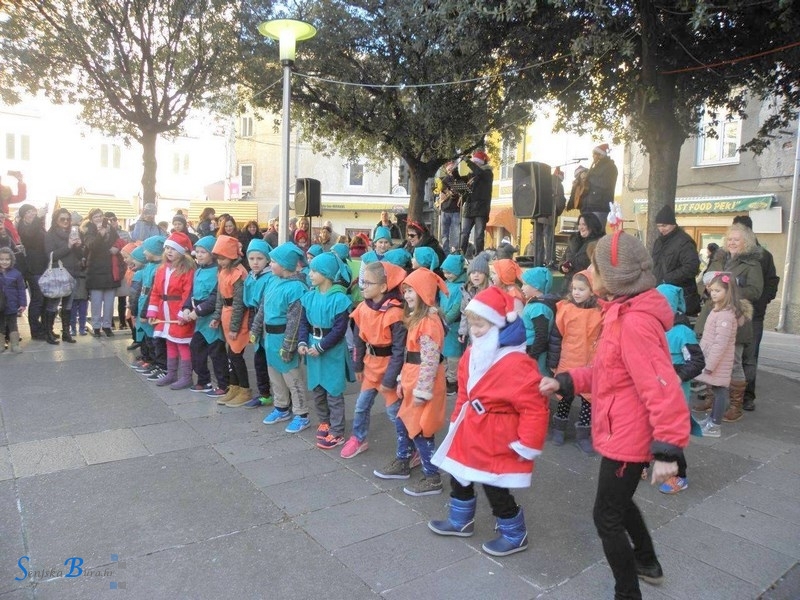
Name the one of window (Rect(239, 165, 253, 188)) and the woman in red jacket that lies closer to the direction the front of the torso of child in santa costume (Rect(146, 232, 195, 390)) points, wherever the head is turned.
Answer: the woman in red jacket

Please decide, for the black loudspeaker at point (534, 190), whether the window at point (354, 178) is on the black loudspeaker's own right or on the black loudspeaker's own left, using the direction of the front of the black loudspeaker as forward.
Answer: on the black loudspeaker's own right

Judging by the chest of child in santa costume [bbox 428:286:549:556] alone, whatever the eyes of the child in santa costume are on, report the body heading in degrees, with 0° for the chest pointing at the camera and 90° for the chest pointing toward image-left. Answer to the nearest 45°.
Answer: approximately 45°

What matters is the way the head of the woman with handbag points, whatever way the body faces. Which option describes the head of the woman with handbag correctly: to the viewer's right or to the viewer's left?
to the viewer's right

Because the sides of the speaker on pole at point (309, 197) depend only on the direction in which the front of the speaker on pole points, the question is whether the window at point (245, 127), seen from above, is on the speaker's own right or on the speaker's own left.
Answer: on the speaker's own right

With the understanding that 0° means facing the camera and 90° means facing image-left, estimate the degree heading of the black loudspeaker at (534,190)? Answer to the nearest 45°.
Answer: approximately 45°
